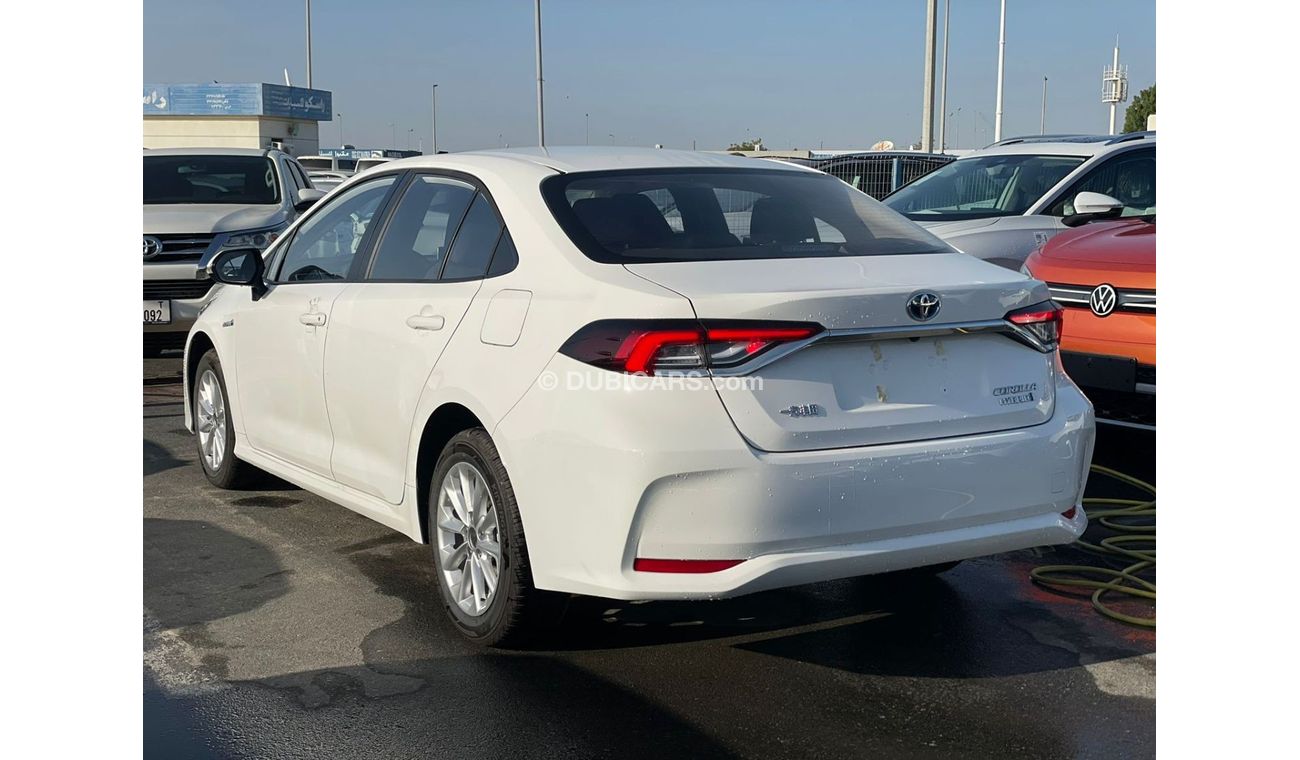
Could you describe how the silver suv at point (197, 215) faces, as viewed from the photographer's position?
facing the viewer

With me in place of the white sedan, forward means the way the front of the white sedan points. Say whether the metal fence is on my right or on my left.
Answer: on my right

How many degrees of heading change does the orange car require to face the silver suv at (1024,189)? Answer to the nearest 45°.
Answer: approximately 135° to its right

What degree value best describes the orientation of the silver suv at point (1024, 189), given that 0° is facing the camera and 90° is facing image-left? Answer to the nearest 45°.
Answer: approximately 45°

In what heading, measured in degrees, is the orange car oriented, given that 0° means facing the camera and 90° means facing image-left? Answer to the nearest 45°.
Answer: approximately 45°

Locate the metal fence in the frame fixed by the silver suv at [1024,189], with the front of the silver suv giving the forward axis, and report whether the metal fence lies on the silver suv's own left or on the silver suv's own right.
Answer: on the silver suv's own right

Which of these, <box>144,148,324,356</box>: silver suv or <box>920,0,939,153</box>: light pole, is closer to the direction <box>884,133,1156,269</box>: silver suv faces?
the silver suv

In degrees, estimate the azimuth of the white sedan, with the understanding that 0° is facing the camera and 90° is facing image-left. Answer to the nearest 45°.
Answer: approximately 135°

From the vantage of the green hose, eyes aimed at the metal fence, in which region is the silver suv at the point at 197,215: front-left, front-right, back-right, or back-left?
front-left

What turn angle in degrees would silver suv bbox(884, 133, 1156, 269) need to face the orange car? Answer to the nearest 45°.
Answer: approximately 45° to its left

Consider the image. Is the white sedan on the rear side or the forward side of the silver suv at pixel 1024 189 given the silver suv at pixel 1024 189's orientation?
on the forward side

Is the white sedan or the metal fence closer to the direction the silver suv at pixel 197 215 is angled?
the white sedan

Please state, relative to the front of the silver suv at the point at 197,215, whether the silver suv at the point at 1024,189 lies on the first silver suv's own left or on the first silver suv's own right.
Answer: on the first silver suv's own left

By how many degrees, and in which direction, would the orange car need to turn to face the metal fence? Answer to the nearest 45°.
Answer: approximately 135° to its right
